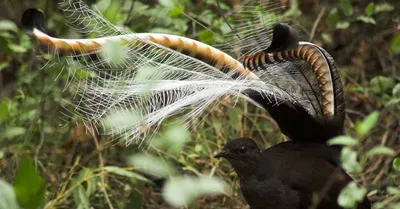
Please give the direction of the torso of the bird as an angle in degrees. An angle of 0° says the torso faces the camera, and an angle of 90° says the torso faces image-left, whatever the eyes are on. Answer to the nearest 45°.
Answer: approximately 90°

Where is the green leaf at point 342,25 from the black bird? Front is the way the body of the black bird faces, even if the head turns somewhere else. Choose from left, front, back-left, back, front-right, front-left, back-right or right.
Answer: right

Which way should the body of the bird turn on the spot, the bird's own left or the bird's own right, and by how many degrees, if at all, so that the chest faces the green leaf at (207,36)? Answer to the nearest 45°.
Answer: approximately 90° to the bird's own right

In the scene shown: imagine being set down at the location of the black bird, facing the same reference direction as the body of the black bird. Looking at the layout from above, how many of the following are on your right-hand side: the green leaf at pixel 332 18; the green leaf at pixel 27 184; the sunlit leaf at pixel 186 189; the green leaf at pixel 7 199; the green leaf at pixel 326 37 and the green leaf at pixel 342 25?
3

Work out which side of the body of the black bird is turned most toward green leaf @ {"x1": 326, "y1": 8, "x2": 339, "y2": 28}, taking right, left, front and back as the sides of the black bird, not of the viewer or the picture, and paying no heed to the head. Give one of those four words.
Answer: right

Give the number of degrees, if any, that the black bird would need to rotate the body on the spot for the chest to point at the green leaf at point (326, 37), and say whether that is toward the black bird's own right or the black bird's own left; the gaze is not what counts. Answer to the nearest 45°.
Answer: approximately 90° to the black bird's own right

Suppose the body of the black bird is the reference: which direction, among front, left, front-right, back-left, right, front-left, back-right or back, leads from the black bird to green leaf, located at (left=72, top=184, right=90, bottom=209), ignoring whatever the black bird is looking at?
front

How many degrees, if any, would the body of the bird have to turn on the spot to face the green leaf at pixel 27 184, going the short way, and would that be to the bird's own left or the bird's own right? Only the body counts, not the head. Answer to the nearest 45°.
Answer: approximately 45° to the bird's own left

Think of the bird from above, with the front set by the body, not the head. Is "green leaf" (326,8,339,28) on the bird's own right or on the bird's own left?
on the bird's own right
